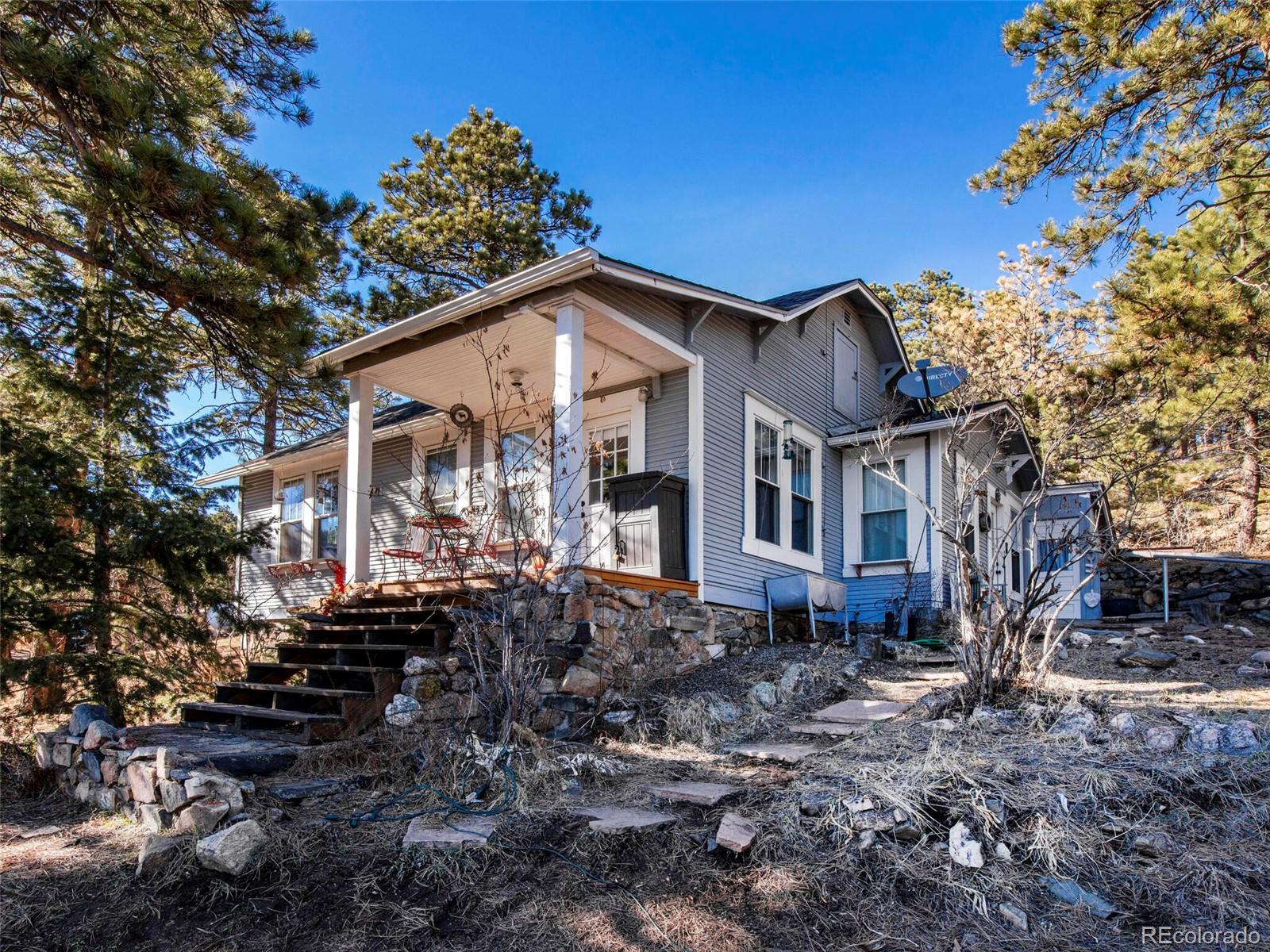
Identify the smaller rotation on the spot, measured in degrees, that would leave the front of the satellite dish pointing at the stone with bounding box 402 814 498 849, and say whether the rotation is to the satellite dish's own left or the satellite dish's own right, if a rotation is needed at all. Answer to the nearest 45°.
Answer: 0° — it already faces it

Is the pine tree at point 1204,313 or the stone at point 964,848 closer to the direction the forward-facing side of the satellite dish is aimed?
the stone

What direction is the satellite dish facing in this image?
toward the camera

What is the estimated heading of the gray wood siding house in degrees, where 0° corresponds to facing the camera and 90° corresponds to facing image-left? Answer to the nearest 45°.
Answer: approximately 45°

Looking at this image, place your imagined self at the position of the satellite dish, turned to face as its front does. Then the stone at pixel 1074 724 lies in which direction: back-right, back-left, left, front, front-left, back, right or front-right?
front

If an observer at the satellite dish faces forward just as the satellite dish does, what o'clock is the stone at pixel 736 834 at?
The stone is roughly at 12 o'clock from the satellite dish.

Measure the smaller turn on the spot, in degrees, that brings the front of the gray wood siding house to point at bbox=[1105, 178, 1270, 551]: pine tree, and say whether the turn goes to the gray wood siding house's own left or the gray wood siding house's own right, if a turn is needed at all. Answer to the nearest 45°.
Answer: approximately 135° to the gray wood siding house's own left

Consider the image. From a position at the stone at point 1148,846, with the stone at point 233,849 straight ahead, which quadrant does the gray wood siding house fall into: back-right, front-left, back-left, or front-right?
front-right

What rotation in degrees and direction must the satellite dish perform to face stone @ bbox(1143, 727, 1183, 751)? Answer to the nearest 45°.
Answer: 0° — it already faces it

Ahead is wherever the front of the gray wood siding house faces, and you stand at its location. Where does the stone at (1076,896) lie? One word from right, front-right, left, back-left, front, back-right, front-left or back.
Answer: front-left

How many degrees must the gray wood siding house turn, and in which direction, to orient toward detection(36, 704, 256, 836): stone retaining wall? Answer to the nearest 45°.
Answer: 0° — it already faces it
